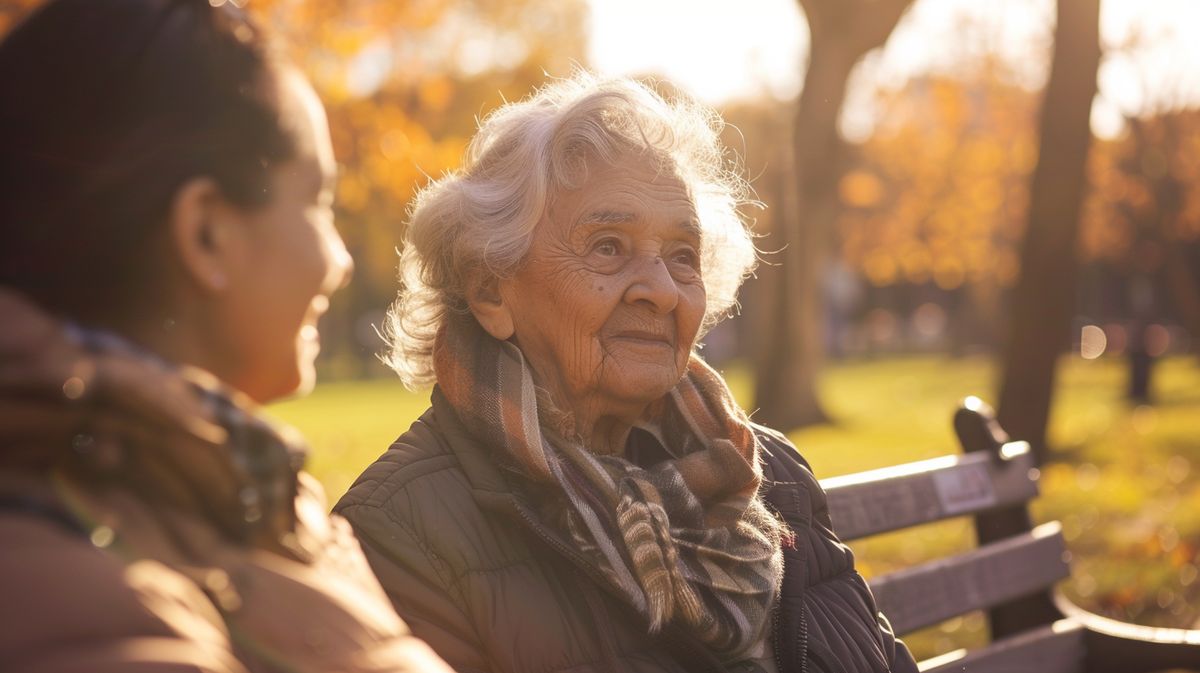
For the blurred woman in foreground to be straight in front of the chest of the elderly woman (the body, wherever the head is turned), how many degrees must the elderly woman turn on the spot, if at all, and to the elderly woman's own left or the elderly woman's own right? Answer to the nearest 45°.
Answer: approximately 45° to the elderly woman's own right
